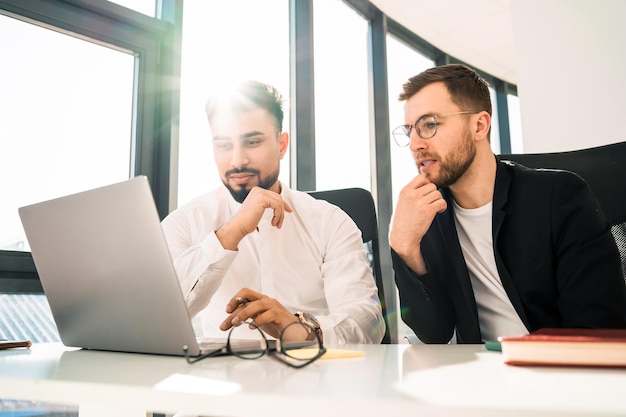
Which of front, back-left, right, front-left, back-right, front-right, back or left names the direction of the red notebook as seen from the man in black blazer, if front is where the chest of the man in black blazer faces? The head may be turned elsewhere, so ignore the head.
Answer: front-left

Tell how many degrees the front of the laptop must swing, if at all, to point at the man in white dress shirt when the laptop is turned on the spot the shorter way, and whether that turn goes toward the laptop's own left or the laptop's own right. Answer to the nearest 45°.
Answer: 0° — it already faces them

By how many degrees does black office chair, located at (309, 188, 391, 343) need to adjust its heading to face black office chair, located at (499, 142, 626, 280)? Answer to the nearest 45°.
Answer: approximately 135° to its left

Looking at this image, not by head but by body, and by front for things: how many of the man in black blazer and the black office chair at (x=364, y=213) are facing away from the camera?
0

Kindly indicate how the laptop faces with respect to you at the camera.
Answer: facing away from the viewer and to the right of the viewer

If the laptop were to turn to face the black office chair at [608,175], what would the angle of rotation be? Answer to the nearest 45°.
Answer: approximately 45° to its right

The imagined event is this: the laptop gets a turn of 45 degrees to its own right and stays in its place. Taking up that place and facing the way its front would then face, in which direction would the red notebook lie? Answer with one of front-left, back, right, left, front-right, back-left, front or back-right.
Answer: front-right

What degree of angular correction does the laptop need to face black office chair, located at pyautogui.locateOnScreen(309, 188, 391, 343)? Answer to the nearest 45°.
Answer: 0° — it already faces it

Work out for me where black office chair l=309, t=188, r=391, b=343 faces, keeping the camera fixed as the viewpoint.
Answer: facing the viewer and to the left of the viewer

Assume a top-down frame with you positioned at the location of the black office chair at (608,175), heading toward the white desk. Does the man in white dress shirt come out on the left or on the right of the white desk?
right
